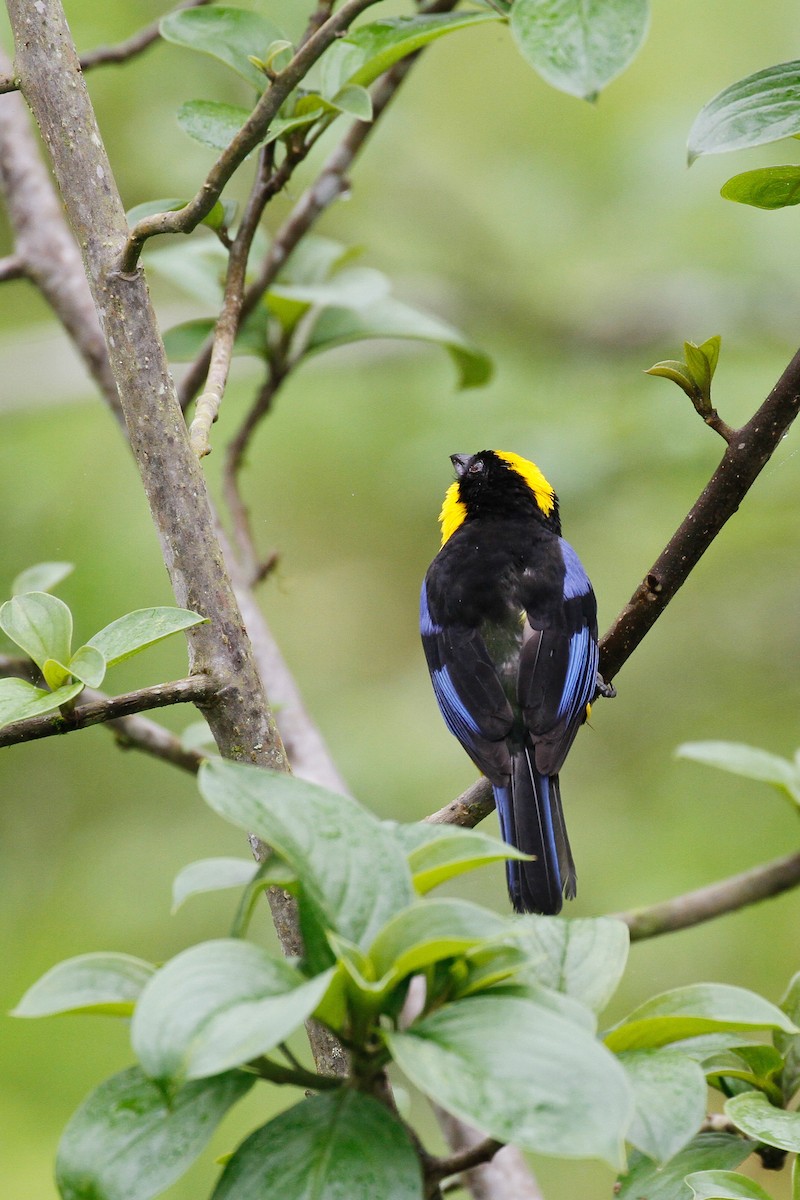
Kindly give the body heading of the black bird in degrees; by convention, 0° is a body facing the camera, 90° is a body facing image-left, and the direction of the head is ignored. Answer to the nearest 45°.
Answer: approximately 180°
